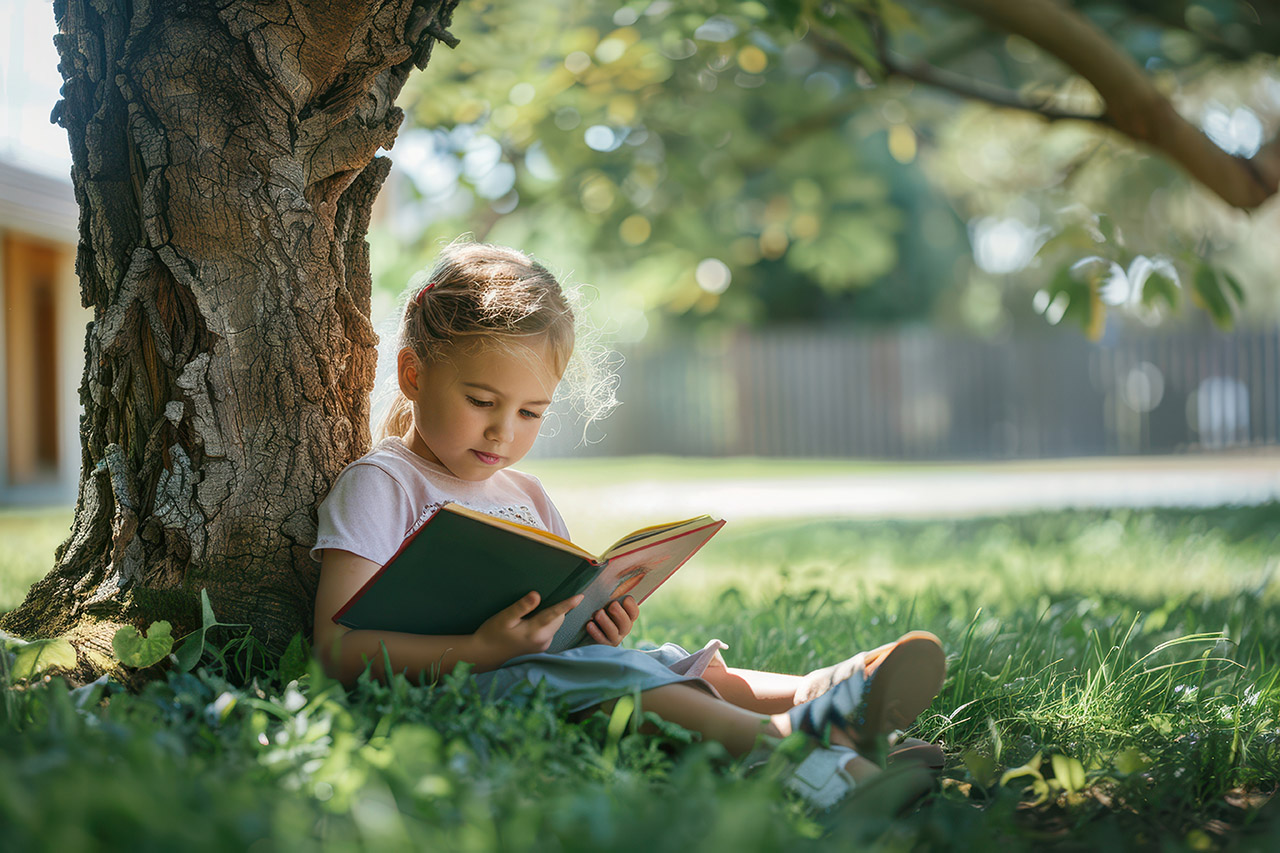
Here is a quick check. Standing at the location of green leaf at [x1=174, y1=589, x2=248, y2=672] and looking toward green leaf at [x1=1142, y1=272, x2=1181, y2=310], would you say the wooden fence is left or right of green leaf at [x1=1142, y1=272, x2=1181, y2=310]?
left

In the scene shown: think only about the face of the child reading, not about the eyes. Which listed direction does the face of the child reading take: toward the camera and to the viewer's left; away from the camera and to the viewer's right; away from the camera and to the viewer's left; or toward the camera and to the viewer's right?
toward the camera and to the viewer's right

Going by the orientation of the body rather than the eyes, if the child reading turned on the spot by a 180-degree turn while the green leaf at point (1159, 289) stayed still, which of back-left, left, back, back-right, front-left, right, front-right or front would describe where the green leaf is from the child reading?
right

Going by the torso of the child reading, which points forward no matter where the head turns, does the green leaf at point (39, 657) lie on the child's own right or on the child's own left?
on the child's own right

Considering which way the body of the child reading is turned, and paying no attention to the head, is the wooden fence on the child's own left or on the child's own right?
on the child's own left

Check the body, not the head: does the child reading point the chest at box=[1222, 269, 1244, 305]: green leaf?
no

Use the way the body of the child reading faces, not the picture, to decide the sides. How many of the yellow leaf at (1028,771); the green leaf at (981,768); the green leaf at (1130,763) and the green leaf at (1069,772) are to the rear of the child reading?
0

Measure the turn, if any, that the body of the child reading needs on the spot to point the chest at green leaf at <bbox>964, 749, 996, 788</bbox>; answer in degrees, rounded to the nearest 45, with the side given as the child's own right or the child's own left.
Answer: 0° — they already face it

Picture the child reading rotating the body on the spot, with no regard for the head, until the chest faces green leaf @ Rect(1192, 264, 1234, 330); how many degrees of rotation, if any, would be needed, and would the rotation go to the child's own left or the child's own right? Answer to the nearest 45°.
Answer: approximately 90° to the child's own left
